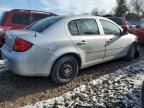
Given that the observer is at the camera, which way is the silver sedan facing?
facing away from the viewer and to the right of the viewer

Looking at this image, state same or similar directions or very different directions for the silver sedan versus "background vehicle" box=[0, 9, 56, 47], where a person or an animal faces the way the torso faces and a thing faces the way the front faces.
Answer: same or similar directions

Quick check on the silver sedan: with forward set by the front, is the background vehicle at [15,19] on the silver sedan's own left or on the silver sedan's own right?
on the silver sedan's own left

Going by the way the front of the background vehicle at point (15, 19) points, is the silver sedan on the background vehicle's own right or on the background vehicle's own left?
on the background vehicle's own right

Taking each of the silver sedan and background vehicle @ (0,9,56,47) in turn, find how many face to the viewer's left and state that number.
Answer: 0

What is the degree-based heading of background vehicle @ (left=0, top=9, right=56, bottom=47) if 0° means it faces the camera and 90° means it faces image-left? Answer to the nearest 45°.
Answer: approximately 225°
